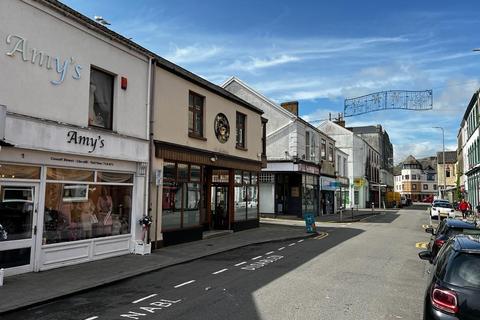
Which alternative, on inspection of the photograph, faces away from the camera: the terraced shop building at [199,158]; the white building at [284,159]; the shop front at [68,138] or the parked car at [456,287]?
the parked car

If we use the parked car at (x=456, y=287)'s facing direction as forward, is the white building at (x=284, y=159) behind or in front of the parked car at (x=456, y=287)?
in front

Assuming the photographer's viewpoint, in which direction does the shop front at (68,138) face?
facing the viewer and to the right of the viewer

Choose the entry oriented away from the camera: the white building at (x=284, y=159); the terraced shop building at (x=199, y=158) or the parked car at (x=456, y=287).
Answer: the parked car

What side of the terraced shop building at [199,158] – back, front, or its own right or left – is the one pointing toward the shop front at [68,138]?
right

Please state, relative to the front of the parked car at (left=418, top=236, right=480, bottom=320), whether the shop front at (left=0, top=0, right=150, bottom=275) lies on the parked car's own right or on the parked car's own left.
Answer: on the parked car's own left

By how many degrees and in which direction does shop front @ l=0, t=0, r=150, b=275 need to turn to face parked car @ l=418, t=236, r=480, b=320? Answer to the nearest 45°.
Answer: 0° — it already faces it

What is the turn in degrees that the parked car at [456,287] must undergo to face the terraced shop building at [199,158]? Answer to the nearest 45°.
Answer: approximately 45° to its left

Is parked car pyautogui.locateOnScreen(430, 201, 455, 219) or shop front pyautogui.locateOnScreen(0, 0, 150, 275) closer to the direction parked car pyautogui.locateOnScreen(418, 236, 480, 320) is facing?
the parked car

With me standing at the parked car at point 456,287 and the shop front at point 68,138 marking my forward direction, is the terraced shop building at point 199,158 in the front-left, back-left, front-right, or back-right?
front-right

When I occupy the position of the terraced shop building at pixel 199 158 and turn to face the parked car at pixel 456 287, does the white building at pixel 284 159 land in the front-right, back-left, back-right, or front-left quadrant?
back-left

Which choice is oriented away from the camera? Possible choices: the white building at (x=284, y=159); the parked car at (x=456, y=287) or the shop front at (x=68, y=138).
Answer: the parked car

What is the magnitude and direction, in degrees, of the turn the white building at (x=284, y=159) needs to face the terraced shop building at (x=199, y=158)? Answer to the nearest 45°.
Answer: approximately 45° to its right

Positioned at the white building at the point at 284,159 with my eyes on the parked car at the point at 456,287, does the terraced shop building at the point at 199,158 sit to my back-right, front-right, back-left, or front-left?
front-right

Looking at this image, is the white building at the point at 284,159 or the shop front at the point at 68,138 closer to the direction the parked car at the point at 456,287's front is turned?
the white building

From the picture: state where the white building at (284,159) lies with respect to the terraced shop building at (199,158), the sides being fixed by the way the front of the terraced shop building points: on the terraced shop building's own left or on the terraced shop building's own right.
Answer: on the terraced shop building's own left

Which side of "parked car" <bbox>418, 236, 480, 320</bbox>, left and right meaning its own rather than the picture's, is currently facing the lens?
back

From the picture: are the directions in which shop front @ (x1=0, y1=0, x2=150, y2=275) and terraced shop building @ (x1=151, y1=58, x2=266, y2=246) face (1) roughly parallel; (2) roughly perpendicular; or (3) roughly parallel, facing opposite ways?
roughly parallel

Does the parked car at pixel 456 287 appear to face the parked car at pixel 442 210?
yes

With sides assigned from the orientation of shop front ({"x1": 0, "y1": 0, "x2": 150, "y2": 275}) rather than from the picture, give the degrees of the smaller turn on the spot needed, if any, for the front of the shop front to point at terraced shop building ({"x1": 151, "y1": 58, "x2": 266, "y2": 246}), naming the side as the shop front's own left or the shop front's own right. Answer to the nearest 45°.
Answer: approximately 90° to the shop front's own left
